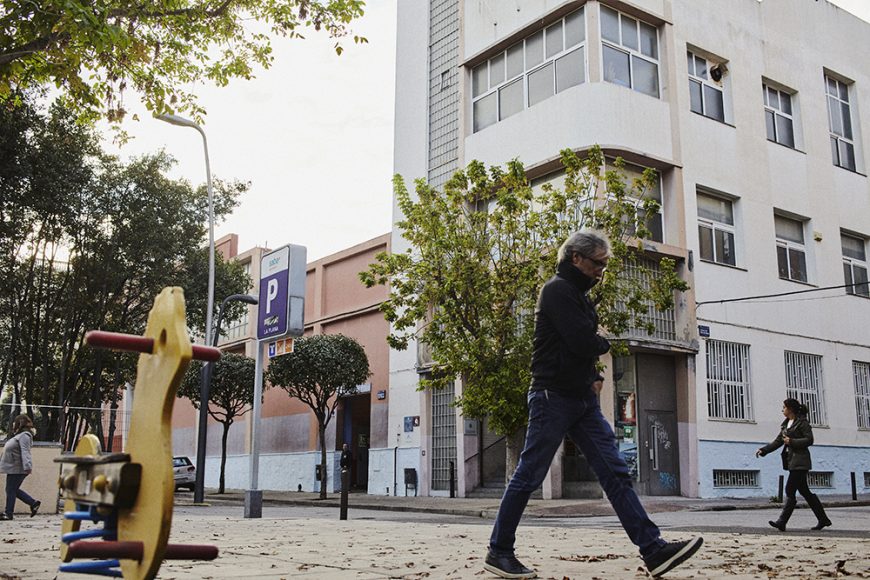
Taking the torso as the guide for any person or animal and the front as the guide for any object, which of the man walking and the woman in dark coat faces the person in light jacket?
the woman in dark coat

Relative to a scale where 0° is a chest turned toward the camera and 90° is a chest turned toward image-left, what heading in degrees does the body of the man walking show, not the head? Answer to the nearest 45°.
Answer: approximately 270°

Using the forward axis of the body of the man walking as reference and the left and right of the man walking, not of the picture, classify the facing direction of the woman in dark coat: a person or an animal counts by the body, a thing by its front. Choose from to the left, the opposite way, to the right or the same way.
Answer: the opposite way

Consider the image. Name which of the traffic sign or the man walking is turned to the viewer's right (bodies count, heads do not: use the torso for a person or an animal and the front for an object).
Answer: the man walking

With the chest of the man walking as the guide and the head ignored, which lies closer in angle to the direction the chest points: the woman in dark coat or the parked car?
the woman in dark coat

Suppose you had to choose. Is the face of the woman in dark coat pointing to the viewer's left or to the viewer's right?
to the viewer's left

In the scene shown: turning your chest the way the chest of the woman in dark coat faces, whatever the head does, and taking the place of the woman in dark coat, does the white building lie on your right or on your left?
on your right

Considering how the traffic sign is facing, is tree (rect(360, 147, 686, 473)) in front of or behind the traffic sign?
behind

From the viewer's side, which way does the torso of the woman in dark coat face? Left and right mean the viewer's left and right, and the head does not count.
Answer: facing to the left of the viewer

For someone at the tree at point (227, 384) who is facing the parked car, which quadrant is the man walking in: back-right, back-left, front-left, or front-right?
back-left

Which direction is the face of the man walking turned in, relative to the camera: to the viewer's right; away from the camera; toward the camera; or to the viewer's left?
to the viewer's right

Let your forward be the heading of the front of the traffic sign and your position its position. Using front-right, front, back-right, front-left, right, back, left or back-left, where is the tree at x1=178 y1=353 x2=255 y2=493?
back-right
